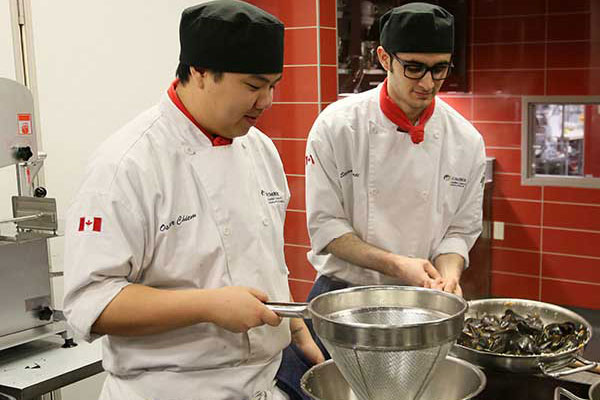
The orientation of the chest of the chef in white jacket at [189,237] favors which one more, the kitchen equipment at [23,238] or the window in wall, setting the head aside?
the window in wall

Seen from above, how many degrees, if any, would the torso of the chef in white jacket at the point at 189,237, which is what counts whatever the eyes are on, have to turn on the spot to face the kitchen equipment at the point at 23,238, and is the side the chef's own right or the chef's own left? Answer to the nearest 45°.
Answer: approximately 180°

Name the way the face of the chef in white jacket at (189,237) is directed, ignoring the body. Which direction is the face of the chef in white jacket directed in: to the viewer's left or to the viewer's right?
to the viewer's right

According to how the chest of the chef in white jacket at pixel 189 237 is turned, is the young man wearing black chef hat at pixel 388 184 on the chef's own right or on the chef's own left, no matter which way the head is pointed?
on the chef's own left

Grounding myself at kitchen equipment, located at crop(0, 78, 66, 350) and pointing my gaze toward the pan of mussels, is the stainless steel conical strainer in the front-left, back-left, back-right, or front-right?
front-right

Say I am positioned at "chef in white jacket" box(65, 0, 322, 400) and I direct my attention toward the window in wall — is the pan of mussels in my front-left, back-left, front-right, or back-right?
front-right

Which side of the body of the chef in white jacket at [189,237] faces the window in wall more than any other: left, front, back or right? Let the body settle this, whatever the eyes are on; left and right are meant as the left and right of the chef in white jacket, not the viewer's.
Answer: left

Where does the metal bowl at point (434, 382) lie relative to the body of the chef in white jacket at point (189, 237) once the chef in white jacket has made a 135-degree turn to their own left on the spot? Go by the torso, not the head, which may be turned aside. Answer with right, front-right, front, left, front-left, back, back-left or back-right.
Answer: right

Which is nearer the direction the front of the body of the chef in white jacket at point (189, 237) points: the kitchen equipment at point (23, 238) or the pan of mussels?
the pan of mussels

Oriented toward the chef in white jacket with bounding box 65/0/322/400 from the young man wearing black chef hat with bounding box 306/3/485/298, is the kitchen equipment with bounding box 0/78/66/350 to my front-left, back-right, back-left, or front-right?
front-right
